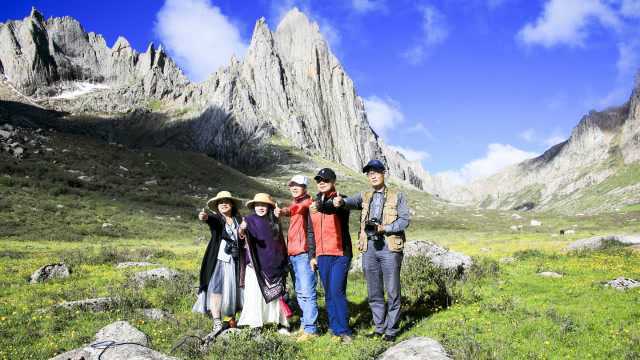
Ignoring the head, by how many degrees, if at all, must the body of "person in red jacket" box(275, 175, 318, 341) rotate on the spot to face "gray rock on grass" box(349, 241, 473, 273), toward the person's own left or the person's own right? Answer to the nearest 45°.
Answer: approximately 180°

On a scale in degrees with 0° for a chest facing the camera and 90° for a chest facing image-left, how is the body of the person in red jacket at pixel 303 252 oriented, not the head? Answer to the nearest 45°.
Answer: approximately 45°

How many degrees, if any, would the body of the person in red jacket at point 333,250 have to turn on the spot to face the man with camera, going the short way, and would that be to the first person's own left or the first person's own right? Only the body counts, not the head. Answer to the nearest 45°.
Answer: approximately 135° to the first person's own left

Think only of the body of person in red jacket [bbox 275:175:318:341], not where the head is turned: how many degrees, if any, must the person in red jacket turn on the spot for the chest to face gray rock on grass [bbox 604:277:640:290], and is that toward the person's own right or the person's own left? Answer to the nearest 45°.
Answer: approximately 135° to the person's own left

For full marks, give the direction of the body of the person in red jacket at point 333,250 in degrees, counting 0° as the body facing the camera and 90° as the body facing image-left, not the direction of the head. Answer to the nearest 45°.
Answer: approximately 45°

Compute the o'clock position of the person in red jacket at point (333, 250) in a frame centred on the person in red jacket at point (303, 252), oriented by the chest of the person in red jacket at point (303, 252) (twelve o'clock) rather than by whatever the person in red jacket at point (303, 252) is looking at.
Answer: the person in red jacket at point (333, 250) is roughly at 9 o'clock from the person in red jacket at point (303, 252).

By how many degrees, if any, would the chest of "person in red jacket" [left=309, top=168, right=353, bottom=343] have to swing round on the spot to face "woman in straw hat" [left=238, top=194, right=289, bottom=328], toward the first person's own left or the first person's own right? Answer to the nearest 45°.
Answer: approximately 90° to the first person's own right

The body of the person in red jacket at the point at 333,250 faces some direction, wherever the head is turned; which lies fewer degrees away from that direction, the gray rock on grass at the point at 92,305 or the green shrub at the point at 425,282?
the gray rock on grass

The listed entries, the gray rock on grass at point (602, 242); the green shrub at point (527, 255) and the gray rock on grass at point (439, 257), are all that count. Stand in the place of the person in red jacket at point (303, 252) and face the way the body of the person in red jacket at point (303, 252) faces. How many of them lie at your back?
3

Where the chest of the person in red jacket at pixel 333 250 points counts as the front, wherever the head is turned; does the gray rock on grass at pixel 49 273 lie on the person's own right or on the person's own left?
on the person's own right
